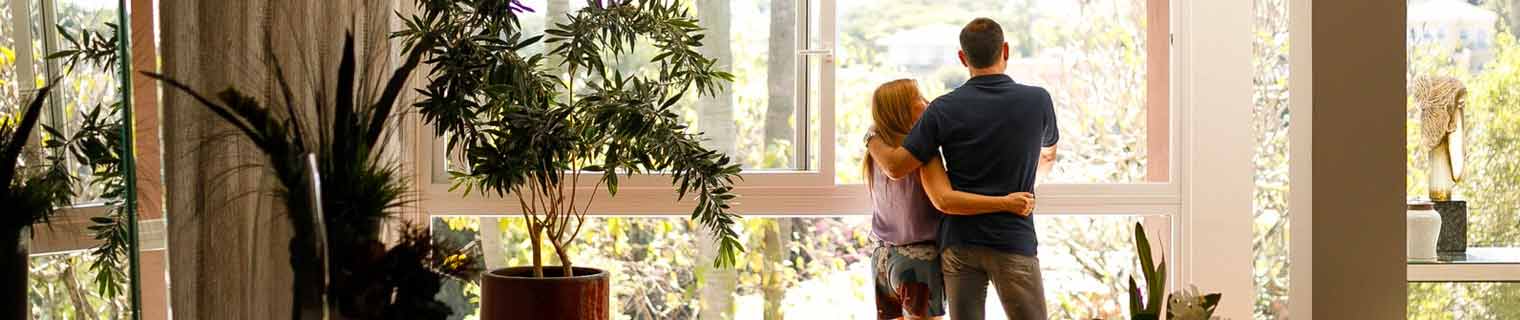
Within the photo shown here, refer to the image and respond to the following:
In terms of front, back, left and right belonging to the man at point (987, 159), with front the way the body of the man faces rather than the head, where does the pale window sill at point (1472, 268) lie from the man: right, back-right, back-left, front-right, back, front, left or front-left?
back-right

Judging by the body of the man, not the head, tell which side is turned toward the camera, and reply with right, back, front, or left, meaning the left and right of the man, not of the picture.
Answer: back

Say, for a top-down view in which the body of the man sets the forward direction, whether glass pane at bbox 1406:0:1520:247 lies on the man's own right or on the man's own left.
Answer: on the man's own right

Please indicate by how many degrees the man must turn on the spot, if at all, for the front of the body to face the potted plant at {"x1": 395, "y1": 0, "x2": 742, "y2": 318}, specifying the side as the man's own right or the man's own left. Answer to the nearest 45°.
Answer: approximately 135° to the man's own left

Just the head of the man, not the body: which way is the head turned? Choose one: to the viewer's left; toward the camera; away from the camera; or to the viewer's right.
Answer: away from the camera
